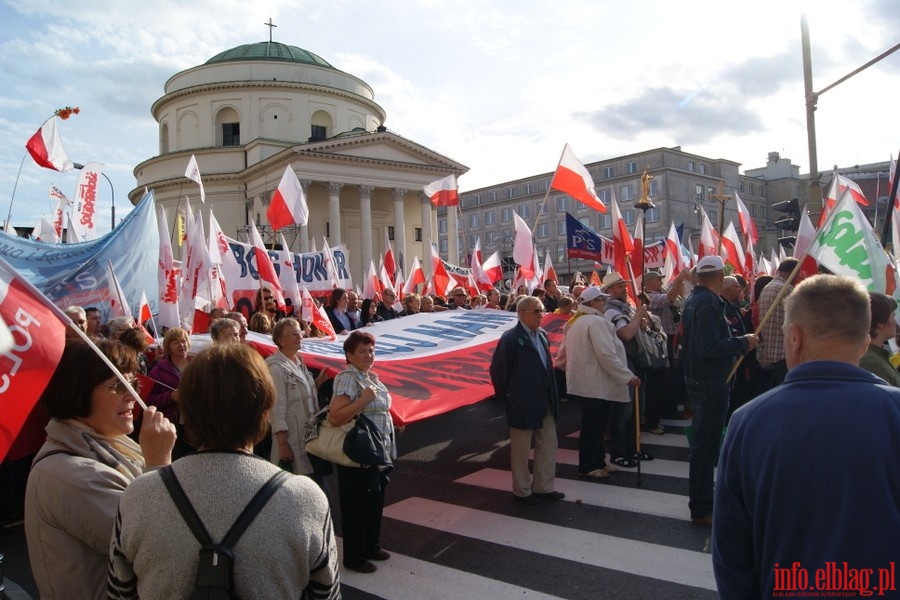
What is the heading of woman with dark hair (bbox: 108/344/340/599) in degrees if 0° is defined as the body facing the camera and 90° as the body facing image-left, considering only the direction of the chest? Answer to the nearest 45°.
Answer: approximately 180°

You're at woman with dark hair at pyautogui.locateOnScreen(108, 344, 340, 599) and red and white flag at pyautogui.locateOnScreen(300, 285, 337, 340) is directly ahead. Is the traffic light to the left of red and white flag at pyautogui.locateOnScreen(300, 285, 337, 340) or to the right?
right

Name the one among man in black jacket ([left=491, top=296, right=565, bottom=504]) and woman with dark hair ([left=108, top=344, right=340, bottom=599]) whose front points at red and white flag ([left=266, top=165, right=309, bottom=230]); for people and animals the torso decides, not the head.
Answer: the woman with dark hair

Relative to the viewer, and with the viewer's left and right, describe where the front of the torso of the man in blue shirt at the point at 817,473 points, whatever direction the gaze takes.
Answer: facing away from the viewer

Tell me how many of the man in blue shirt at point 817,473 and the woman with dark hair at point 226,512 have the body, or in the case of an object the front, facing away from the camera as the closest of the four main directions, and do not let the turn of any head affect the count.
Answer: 2

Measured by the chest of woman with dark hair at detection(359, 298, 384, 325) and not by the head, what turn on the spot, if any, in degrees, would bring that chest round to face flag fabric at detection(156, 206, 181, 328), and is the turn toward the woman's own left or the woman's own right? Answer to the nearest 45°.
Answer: approximately 90° to the woman's own right

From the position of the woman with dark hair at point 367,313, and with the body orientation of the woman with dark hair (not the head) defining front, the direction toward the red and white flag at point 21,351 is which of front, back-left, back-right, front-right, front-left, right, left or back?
front-right

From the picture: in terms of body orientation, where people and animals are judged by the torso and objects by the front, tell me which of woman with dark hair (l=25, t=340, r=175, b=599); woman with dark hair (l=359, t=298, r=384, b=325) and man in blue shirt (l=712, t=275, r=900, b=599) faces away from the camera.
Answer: the man in blue shirt

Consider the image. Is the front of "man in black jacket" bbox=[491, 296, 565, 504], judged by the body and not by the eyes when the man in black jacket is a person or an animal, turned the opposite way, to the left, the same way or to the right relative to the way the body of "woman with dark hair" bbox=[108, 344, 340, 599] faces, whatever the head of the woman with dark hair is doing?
the opposite way
